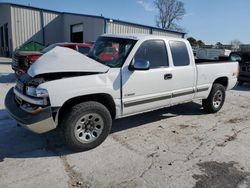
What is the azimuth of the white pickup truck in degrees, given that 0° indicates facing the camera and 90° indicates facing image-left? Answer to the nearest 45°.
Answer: approximately 45°

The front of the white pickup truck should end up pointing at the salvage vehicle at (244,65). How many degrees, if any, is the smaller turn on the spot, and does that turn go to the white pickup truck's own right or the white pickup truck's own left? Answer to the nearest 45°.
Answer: approximately 180°
